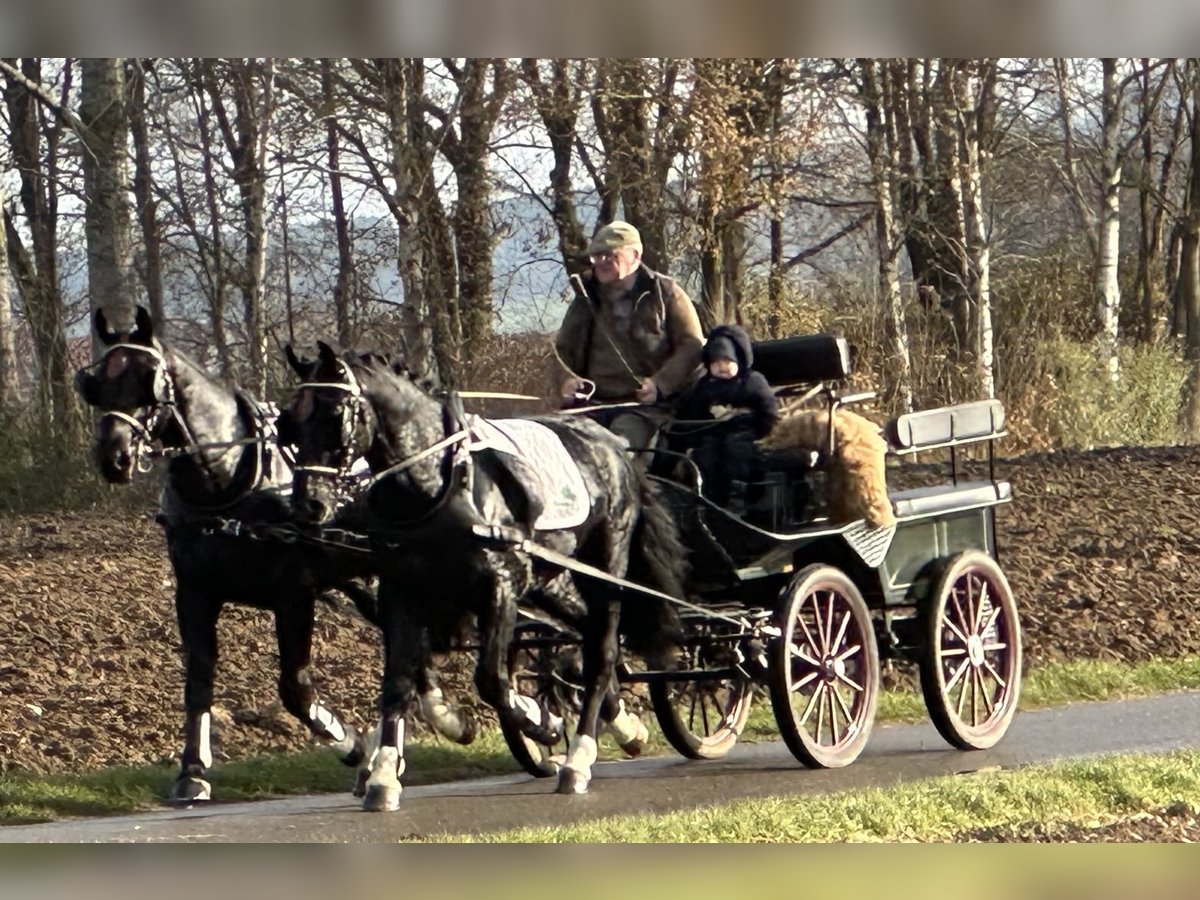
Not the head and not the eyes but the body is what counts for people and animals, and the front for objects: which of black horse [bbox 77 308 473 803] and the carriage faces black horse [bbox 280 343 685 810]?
the carriage

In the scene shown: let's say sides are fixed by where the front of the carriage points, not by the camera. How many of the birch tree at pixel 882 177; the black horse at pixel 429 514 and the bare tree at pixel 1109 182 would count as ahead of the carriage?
1

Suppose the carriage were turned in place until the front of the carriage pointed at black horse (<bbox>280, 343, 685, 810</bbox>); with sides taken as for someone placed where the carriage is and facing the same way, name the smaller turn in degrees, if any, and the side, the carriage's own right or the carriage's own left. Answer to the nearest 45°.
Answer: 0° — it already faces it

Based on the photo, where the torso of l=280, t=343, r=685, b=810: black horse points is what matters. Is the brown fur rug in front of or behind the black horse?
behind

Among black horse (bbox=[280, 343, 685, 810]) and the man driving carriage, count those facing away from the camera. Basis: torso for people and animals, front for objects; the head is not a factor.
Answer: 0

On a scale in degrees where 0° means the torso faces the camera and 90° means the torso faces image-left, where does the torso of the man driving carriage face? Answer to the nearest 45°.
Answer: approximately 45°

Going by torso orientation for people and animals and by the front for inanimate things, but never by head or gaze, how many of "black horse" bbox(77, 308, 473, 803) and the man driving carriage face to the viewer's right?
0

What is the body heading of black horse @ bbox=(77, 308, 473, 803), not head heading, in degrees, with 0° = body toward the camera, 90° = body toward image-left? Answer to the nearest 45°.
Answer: approximately 45°

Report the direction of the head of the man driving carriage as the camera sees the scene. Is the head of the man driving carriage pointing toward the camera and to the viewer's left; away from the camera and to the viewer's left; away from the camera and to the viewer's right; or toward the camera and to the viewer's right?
toward the camera and to the viewer's left
